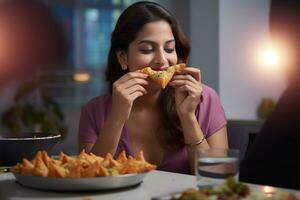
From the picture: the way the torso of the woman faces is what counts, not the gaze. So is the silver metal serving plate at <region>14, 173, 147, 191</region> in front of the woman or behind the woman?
in front

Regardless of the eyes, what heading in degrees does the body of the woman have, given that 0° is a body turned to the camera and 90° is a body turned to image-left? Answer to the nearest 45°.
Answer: approximately 0°

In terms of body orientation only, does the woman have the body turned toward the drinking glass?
yes
